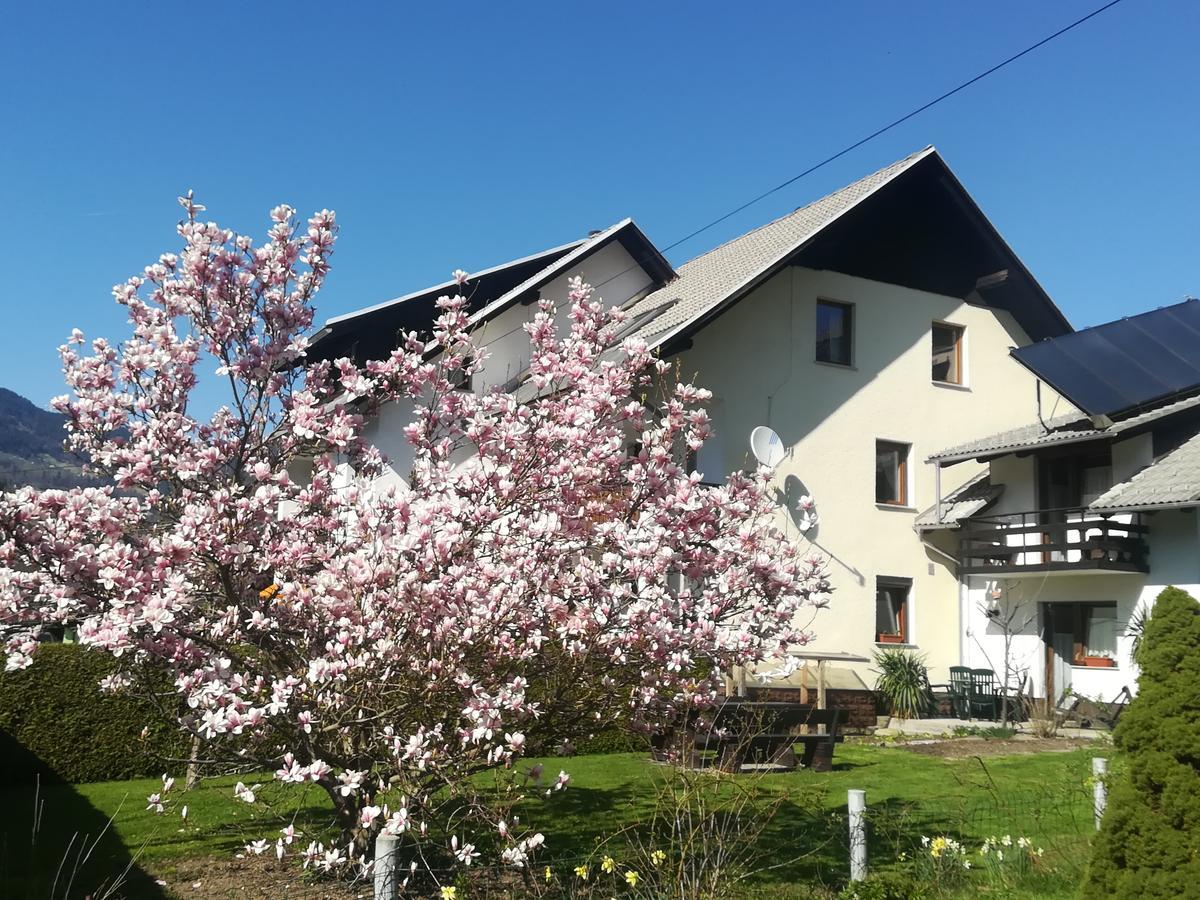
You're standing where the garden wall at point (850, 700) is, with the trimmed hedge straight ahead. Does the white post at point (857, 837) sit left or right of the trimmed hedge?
left

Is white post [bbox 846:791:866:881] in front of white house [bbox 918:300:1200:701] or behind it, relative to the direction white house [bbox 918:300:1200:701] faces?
in front

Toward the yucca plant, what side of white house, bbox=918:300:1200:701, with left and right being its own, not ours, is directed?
right

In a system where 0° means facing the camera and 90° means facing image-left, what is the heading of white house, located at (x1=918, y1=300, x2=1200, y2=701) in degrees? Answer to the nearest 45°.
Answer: approximately 0°

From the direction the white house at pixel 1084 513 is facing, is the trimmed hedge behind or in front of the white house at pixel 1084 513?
in front

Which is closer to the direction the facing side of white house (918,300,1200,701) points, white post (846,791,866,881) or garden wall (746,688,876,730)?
the white post

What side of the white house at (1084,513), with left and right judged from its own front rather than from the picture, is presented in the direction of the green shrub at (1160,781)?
front

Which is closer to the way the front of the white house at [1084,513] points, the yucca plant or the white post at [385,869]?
the white post
